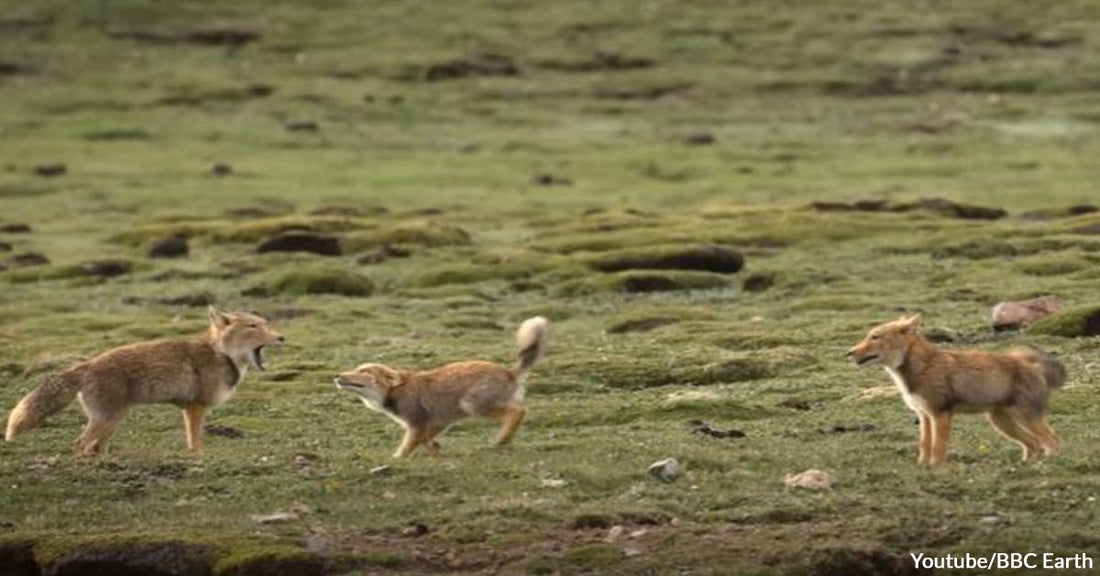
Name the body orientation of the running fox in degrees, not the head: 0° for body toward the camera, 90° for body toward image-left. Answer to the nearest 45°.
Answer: approximately 90°

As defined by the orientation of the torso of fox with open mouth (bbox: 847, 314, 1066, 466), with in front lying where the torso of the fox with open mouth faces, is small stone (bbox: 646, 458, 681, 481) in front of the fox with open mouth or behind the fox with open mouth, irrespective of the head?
in front

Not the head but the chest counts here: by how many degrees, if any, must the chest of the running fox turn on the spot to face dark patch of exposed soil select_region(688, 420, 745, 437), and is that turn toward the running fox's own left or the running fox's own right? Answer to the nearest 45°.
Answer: approximately 180°

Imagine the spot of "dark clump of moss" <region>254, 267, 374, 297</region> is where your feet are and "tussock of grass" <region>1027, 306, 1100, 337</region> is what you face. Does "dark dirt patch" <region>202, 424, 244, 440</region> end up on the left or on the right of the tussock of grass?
right

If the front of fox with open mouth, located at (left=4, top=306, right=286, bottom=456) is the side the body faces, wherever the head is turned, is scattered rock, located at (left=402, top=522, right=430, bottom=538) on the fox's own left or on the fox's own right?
on the fox's own right

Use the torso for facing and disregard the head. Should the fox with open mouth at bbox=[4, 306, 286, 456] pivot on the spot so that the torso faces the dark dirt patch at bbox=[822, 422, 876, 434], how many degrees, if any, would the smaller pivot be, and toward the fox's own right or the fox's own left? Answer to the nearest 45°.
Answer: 0° — it already faces it

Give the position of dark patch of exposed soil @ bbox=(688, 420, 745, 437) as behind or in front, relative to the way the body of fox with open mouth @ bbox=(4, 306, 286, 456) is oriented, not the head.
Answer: in front

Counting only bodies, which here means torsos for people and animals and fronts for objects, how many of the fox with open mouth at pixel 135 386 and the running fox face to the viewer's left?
1

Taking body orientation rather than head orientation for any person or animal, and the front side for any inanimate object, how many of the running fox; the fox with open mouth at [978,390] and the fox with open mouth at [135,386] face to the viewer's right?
1

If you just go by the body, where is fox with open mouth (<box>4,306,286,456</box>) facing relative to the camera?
to the viewer's right

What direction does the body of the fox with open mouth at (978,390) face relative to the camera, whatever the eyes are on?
to the viewer's left

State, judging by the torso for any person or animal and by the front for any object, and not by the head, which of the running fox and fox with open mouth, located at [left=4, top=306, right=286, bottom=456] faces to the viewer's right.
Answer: the fox with open mouth

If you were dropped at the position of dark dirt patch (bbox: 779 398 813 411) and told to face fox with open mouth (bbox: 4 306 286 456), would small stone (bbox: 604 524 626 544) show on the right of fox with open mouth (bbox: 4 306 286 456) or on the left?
left
